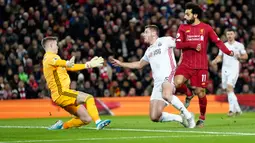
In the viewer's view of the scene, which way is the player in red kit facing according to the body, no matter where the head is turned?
toward the camera

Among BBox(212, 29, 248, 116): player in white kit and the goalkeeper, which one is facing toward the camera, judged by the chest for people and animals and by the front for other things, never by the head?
the player in white kit

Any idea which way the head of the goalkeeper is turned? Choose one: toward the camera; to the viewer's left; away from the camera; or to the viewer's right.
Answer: to the viewer's right

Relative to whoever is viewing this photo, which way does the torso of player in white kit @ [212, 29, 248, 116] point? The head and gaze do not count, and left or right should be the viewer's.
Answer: facing the viewer

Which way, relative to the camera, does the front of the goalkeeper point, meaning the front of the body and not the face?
to the viewer's right

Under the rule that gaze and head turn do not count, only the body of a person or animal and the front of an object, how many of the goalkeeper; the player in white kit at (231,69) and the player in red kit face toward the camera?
2

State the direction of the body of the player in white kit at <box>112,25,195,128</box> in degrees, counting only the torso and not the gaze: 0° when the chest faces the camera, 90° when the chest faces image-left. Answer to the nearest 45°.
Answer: approximately 45°

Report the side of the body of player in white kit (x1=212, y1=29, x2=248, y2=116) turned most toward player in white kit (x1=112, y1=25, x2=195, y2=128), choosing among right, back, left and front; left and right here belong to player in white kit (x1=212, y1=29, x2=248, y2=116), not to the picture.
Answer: front

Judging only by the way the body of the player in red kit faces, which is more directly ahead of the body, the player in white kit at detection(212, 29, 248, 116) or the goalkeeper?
the goalkeeper

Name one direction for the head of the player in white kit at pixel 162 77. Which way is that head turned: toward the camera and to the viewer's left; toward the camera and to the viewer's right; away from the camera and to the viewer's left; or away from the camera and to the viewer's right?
toward the camera and to the viewer's left

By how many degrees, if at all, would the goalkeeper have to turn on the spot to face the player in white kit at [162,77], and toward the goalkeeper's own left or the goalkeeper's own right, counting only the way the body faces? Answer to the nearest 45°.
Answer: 0° — they already face them

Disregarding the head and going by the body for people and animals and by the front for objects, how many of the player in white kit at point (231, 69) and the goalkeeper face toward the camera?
1

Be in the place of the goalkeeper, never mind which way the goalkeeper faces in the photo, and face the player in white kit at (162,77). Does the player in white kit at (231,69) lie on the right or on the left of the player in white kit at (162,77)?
left
